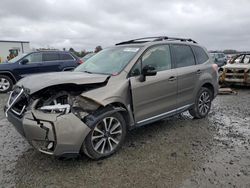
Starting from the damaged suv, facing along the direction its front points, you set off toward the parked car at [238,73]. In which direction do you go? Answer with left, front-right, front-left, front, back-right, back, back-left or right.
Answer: back

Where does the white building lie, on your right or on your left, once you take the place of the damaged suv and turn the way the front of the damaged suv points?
on your right

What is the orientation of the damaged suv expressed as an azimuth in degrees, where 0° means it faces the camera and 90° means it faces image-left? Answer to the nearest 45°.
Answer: approximately 45°

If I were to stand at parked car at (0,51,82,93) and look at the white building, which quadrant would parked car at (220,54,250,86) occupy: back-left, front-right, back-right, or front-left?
back-right

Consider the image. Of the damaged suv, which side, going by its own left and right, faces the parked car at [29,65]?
right
